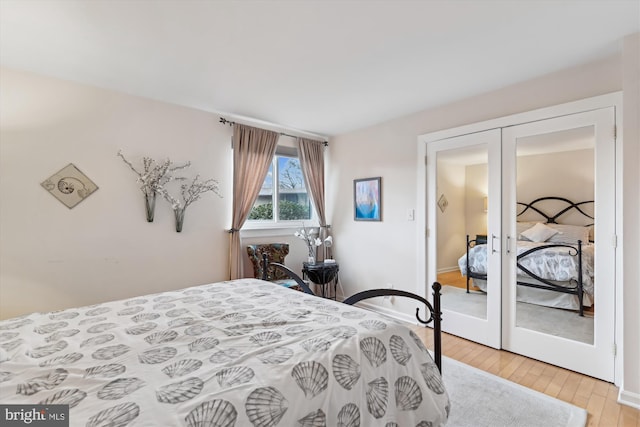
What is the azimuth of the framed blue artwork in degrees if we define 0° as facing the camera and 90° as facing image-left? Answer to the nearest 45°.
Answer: approximately 45°

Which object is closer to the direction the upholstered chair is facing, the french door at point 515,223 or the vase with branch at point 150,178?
the french door

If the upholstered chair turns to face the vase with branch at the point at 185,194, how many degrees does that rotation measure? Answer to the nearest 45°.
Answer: approximately 135° to its right

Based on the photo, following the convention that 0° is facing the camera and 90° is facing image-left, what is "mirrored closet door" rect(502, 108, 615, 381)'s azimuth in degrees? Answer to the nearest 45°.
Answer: approximately 45°

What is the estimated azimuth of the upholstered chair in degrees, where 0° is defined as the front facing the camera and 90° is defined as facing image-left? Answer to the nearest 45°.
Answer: approximately 315°

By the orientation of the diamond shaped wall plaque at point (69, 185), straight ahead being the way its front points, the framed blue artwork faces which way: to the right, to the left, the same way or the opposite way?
to the right

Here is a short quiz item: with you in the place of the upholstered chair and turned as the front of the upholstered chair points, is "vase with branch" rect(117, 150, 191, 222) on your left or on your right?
on your right

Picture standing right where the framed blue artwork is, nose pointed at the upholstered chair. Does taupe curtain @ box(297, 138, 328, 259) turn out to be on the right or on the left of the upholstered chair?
right

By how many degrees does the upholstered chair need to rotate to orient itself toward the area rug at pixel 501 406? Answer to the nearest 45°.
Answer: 0° — it already faces it

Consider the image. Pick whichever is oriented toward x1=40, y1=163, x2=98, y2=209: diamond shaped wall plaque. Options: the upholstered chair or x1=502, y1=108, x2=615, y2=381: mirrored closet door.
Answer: the mirrored closet door
